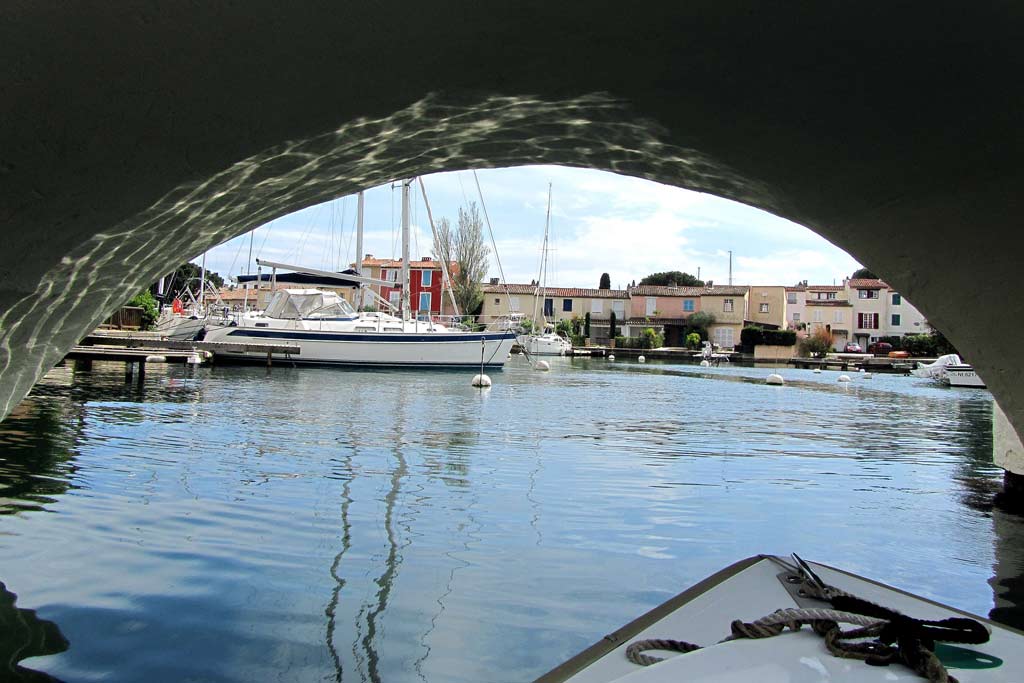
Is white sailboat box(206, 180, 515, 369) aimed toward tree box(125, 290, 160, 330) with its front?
no

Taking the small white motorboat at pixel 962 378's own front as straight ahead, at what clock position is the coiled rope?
The coiled rope is roughly at 9 o'clock from the small white motorboat.

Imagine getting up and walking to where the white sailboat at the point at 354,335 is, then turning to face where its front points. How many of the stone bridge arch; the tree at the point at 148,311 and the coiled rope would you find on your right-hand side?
2

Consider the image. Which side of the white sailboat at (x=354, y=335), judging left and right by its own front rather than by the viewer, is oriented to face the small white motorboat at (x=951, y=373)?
front

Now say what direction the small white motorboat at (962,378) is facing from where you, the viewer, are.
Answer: facing to the left of the viewer

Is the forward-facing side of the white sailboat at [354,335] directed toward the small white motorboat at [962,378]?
yes

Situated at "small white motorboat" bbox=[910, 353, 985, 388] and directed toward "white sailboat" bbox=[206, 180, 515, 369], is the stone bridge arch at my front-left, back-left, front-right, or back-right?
front-left

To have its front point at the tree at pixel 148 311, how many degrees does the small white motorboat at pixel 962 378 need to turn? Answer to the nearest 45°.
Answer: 0° — it already faces it

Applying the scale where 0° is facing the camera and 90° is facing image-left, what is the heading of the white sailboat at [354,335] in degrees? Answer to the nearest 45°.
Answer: approximately 270°

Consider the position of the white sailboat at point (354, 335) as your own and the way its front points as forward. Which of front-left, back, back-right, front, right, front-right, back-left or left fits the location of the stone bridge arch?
right

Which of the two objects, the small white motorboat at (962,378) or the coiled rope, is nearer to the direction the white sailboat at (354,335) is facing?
the small white motorboat

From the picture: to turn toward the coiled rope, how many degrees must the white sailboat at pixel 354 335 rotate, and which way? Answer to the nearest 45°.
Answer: approximately 90° to its right
